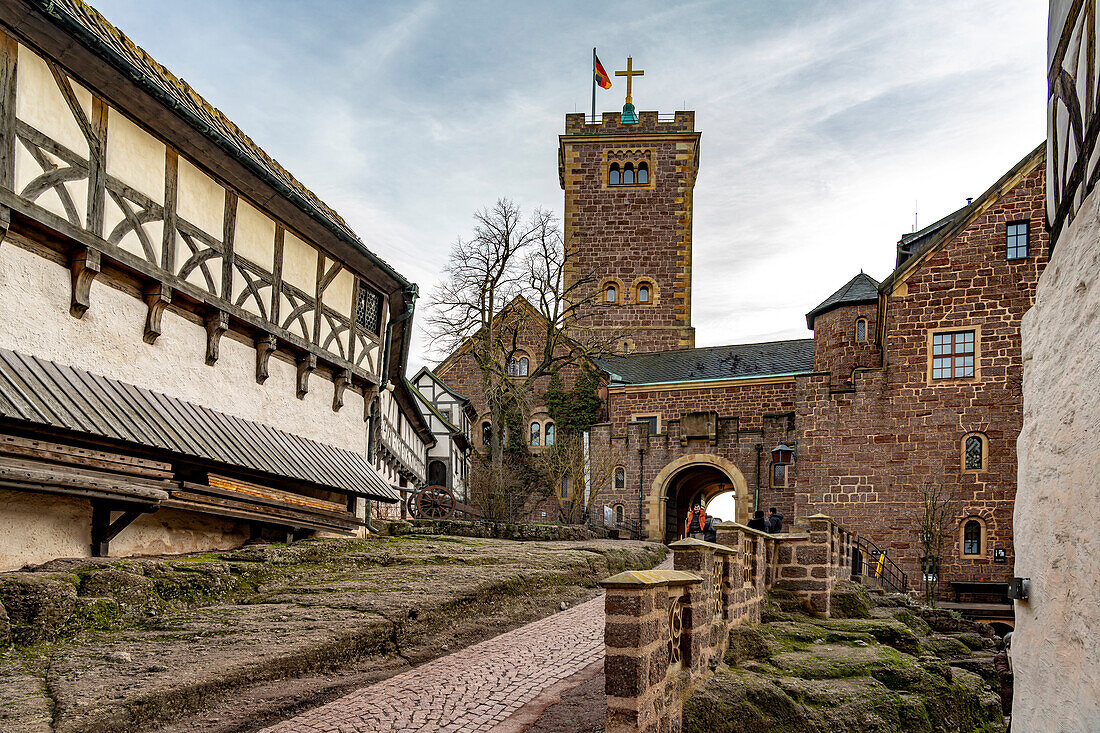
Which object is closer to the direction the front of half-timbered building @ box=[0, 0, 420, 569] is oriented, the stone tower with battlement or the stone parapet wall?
the stone parapet wall

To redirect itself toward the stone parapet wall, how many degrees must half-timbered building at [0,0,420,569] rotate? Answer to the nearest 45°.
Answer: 0° — it already faces it

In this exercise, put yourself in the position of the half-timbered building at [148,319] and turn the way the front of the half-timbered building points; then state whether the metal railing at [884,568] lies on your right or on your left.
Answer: on your left

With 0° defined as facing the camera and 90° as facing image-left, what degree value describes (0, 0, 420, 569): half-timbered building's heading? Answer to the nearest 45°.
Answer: approximately 315°
